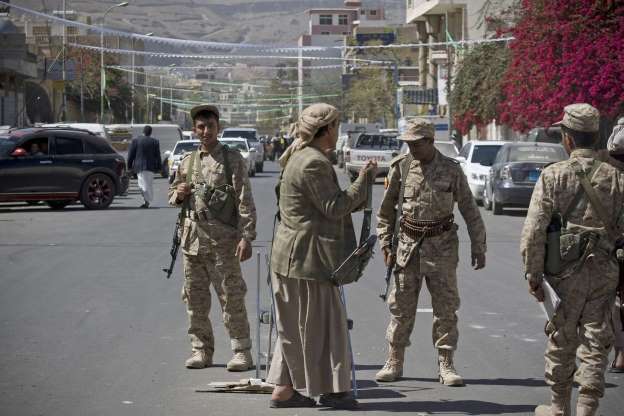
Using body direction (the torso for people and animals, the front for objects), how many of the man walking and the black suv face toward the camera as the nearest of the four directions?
0

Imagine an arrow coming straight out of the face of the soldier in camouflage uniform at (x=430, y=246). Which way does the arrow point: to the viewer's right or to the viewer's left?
to the viewer's left

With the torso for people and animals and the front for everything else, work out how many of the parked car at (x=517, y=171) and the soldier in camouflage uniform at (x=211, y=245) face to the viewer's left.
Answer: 0

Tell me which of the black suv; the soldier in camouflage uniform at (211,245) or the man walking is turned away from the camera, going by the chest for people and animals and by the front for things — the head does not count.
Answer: the man walking

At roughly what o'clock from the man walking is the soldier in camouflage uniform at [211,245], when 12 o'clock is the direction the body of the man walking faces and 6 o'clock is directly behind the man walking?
The soldier in camouflage uniform is roughly at 6 o'clock from the man walking.

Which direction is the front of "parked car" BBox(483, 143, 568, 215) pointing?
away from the camera

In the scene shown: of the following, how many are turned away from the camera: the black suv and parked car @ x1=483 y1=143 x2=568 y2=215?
1

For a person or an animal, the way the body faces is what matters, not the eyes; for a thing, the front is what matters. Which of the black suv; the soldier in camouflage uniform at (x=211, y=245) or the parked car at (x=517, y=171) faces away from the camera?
the parked car

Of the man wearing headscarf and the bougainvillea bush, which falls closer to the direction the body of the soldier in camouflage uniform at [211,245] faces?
the man wearing headscarf

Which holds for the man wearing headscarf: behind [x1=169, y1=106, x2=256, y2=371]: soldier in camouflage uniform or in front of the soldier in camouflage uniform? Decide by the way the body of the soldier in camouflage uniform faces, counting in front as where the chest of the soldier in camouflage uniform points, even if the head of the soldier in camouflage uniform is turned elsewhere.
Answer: in front

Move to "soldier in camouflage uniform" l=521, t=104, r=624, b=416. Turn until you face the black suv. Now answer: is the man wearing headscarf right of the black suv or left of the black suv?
left

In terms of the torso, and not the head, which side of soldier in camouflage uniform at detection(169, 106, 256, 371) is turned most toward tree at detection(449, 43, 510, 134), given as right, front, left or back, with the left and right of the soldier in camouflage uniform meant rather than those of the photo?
back
